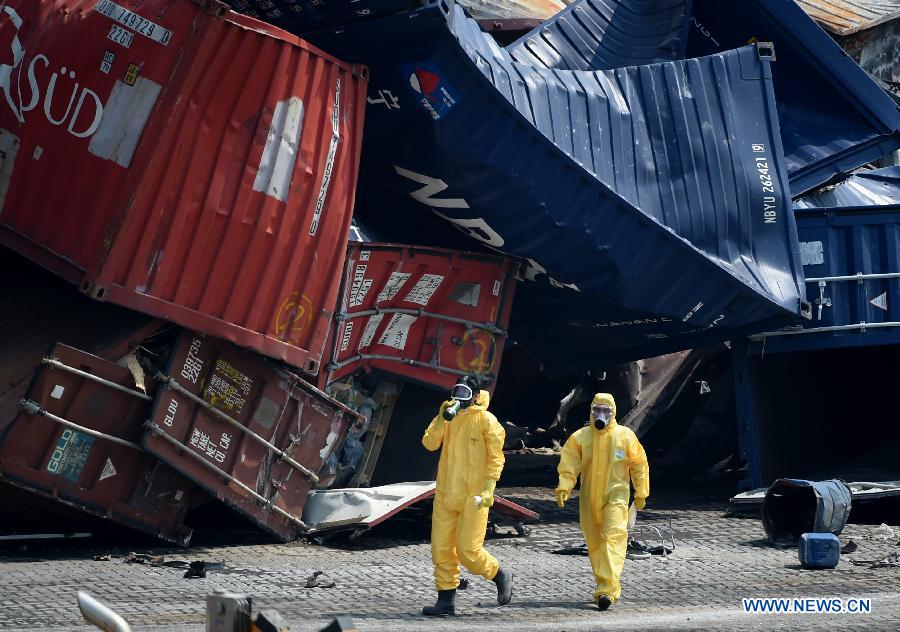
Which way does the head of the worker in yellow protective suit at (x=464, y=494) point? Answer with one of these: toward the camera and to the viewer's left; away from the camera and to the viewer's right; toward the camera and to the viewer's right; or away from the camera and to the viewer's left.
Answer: toward the camera and to the viewer's left

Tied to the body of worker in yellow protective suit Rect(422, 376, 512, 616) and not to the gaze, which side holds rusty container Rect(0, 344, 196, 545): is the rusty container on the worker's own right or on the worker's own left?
on the worker's own right

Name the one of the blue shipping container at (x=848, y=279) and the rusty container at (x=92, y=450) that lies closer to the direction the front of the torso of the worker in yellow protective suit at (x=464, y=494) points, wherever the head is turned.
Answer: the rusty container

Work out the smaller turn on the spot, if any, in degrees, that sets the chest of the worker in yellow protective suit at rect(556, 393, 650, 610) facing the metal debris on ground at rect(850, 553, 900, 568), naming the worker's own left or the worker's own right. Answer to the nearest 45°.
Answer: approximately 135° to the worker's own left

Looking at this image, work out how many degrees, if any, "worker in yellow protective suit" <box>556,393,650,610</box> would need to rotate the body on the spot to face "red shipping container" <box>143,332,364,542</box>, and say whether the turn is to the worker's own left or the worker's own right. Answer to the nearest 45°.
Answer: approximately 90° to the worker's own right

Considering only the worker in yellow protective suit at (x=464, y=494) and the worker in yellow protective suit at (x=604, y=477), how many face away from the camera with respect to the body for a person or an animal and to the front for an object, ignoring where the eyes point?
0

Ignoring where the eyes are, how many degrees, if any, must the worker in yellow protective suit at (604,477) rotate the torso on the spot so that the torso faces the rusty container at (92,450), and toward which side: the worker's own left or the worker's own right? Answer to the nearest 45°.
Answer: approximately 90° to the worker's own right

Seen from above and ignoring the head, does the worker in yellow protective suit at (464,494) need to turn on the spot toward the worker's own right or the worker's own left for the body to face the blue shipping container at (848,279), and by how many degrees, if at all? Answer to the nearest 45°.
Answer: approximately 180°

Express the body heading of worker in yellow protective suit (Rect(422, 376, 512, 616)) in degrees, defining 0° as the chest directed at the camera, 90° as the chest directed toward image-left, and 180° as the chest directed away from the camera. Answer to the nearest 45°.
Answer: approximately 45°

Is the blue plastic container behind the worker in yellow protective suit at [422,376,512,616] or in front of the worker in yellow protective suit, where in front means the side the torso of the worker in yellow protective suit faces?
behind

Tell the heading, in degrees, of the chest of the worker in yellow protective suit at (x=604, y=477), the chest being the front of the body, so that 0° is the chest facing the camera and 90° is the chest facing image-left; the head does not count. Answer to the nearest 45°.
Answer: approximately 0°
